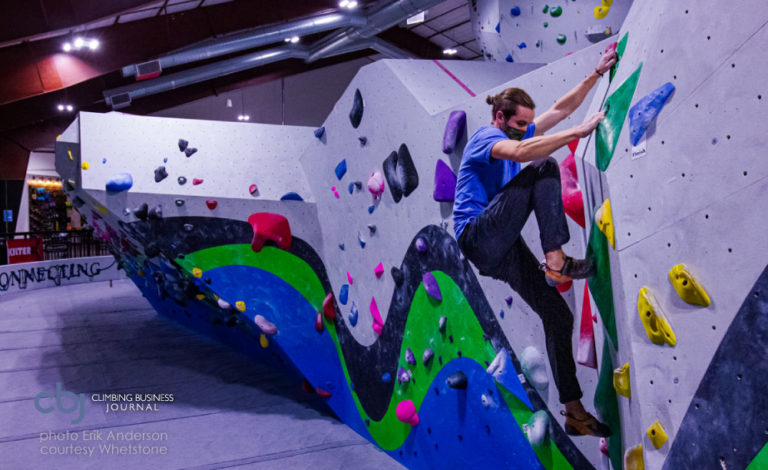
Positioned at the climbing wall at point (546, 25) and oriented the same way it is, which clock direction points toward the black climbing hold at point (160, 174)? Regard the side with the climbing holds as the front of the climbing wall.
The black climbing hold is roughly at 3 o'clock from the climbing wall.

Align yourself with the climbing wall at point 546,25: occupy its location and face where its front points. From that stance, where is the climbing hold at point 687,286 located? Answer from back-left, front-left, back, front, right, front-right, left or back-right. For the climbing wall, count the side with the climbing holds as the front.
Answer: front

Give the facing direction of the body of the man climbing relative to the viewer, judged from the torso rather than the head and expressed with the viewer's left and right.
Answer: facing to the right of the viewer

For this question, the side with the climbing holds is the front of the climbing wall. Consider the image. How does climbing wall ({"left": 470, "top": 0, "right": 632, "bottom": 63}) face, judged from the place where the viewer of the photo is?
facing the viewer

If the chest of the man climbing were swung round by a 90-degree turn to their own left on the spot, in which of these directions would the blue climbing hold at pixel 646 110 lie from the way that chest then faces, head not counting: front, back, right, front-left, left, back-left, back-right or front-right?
back-right
